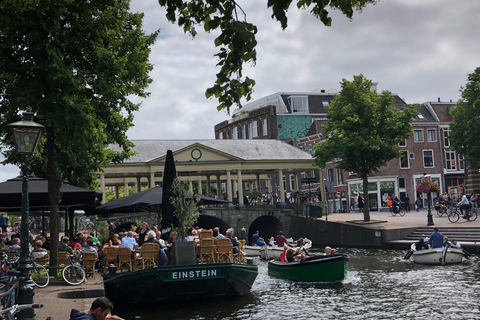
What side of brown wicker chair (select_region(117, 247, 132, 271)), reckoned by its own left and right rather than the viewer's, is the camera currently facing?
back

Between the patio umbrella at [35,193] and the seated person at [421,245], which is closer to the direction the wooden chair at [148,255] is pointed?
the seated person

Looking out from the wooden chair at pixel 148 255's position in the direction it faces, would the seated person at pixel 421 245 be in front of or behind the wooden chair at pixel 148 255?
in front

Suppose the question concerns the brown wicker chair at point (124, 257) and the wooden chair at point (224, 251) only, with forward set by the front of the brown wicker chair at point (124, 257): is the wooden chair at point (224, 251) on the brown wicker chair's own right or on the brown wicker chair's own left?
on the brown wicker chair's own right

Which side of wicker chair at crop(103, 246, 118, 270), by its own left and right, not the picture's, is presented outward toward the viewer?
back

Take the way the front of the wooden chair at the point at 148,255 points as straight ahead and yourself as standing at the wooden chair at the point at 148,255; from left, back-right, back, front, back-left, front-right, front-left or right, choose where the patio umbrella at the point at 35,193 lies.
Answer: left

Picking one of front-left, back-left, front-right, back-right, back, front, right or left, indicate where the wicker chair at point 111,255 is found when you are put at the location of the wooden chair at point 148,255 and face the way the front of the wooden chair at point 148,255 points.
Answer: left

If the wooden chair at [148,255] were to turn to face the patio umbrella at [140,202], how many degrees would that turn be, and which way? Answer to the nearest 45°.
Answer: approximately 45° to its left

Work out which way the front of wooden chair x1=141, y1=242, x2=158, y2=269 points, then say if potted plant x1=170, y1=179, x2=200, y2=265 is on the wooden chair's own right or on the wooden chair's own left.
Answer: on the wooden chair's own right

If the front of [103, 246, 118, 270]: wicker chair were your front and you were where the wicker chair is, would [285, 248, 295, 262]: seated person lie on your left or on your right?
on your right

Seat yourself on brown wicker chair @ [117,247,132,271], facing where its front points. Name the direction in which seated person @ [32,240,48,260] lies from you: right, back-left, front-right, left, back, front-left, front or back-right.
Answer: left

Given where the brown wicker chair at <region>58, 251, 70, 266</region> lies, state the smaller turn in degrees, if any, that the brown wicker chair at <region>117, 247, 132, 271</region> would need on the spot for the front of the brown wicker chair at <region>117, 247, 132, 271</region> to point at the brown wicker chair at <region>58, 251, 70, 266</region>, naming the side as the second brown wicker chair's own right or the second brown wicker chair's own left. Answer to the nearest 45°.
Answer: approximately 90° to the second brown wicker chair's own left
